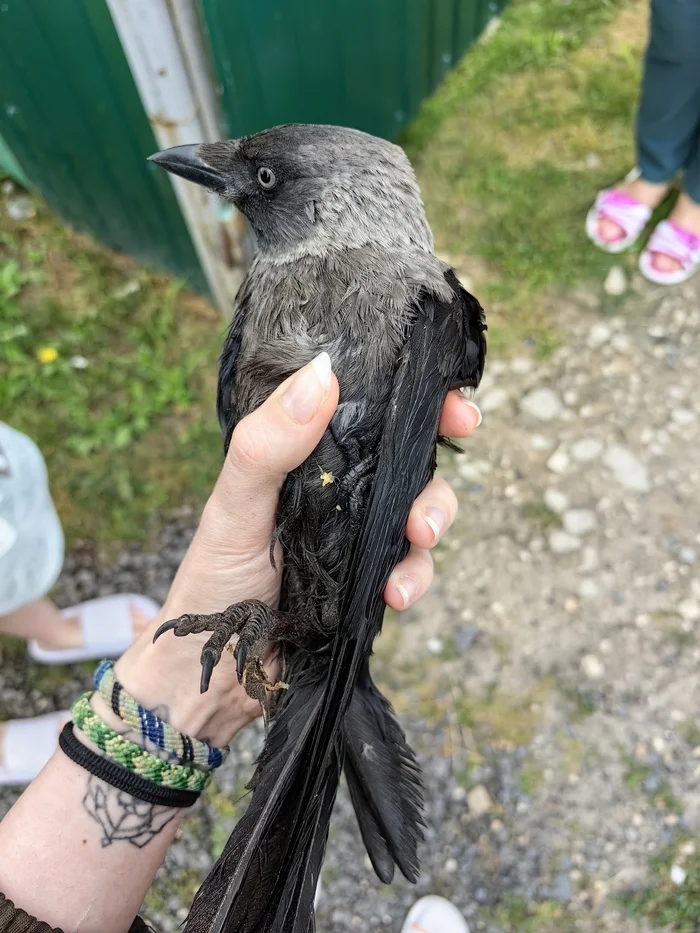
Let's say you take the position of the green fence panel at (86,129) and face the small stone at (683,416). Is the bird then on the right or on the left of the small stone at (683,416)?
right

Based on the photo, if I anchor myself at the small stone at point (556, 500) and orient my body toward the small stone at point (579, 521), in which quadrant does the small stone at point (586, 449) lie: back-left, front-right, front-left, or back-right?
back-left

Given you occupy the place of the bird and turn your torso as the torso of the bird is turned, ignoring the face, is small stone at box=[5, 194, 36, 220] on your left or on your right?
on your right

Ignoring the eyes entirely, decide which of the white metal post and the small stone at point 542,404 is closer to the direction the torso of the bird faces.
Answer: the white metal post

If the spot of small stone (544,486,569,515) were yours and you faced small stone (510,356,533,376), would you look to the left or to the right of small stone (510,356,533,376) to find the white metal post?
left
